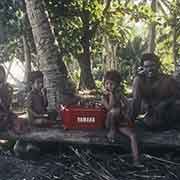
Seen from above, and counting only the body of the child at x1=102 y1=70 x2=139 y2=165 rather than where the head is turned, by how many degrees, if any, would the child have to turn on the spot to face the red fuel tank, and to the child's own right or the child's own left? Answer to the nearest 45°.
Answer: approximately 45° to the child's own right

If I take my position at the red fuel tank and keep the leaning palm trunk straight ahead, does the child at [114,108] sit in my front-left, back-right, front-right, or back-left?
back-right

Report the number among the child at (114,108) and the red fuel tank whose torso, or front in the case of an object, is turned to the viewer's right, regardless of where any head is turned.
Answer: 0

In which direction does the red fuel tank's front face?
toward the camera

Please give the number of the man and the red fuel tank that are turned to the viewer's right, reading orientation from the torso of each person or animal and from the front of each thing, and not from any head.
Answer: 0

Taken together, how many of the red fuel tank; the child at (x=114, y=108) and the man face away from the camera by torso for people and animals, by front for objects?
0

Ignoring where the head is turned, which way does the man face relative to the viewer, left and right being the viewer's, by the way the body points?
facing the viewer and to the left of the viewer

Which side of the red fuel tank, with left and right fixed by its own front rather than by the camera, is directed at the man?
left

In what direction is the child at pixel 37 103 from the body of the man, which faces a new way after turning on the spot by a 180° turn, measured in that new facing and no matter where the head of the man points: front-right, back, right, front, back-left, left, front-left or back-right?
back-left

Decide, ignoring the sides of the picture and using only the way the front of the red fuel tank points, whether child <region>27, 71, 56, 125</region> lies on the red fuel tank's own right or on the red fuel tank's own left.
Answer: on the red fuel tank's own right

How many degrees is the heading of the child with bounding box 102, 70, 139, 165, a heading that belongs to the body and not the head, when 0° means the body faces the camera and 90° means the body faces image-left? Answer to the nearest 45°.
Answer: approximately 45°
